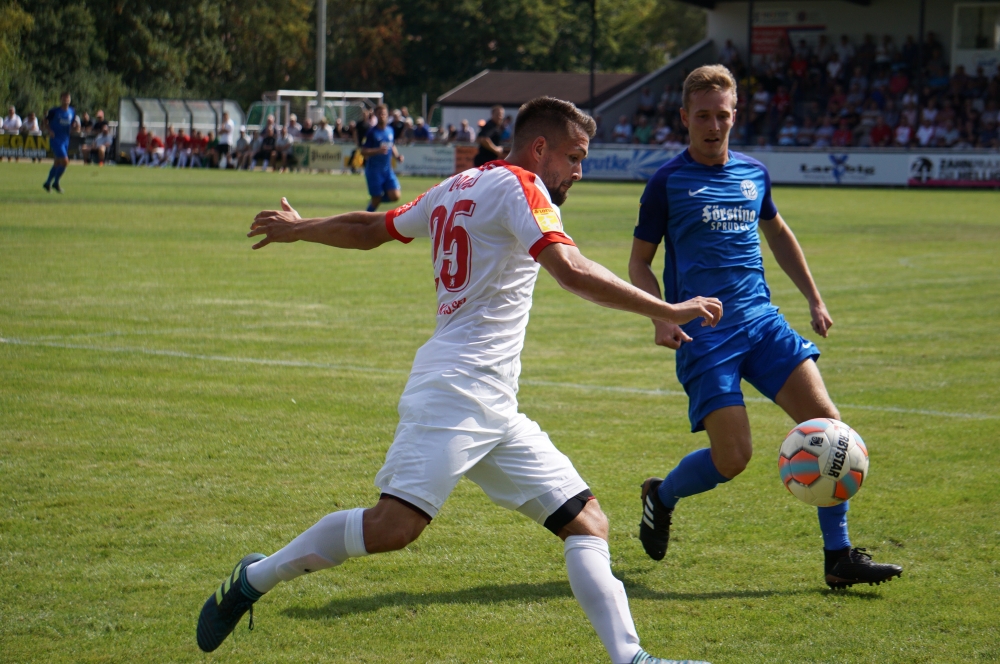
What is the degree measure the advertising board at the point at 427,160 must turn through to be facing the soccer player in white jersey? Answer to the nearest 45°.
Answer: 0° — it already faces them

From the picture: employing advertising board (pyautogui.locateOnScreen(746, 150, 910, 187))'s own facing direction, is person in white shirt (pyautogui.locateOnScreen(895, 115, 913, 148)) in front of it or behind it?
behind

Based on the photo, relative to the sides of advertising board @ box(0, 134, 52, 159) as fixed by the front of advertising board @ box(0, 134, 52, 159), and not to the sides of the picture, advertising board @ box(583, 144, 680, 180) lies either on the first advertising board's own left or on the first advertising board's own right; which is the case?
on the first advertising board's own left

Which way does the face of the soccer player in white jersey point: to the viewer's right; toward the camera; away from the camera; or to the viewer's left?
to the viewer's right

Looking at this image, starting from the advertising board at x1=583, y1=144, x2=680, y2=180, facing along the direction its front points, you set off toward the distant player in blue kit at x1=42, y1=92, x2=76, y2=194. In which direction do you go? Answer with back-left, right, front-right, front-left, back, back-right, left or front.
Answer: front-right

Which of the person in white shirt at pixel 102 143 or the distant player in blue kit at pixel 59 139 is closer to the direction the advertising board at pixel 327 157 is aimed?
the distant player in blue kit

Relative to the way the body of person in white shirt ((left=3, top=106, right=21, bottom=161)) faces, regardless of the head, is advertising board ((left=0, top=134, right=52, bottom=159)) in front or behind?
in front

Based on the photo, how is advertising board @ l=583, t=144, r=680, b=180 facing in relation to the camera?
toward the camera

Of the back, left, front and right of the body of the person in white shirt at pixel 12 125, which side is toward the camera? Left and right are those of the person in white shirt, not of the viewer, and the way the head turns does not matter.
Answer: front

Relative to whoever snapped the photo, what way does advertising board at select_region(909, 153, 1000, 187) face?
facing the viewer
